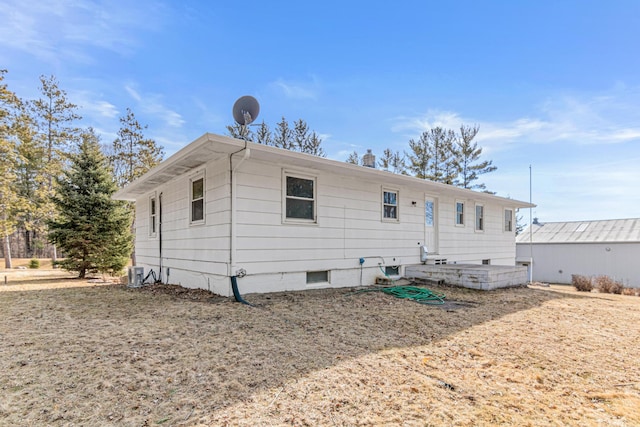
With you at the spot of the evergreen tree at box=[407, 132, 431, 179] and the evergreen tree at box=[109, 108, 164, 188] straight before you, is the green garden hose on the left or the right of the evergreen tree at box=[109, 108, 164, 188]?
left

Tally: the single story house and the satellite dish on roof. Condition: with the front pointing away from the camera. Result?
1

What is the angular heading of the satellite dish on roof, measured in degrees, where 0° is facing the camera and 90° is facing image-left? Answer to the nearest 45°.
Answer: approximately 180°

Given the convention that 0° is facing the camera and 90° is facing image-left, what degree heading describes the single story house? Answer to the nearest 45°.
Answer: approximately 315°

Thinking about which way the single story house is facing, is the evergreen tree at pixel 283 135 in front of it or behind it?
behind

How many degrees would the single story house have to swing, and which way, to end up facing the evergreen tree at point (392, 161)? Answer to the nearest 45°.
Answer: approximately 135° to its left

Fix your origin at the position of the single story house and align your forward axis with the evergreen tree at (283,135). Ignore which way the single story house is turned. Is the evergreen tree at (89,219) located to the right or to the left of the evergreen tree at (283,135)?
left

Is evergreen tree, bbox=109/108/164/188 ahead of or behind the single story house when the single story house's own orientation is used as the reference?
behind
